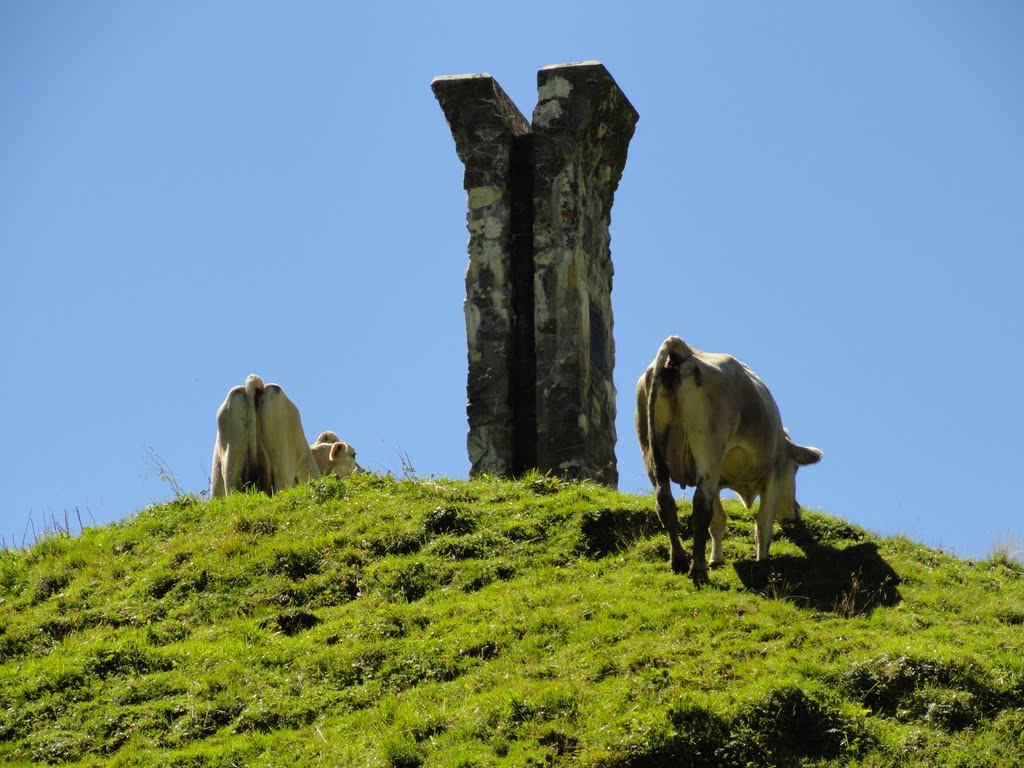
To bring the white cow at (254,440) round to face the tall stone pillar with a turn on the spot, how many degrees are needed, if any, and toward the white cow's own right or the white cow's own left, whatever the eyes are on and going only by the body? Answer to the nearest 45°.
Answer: approximately 90° to the white cow's own right

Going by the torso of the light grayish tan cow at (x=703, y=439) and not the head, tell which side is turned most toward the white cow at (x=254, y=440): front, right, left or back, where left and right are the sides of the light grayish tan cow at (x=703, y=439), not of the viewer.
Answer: left

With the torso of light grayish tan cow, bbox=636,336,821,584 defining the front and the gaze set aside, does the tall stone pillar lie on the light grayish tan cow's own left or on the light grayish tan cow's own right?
on the light grayish tan cow's own left

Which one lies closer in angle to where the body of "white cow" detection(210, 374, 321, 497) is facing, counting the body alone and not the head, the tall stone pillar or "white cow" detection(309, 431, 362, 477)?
the white cow

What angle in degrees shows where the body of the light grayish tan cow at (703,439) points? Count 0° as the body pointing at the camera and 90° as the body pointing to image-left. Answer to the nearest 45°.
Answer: approximately 225°

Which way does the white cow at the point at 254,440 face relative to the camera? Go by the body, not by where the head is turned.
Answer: away from the camera

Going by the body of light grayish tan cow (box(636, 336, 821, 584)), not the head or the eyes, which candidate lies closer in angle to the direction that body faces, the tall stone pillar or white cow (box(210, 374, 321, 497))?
the tall stone pillar
